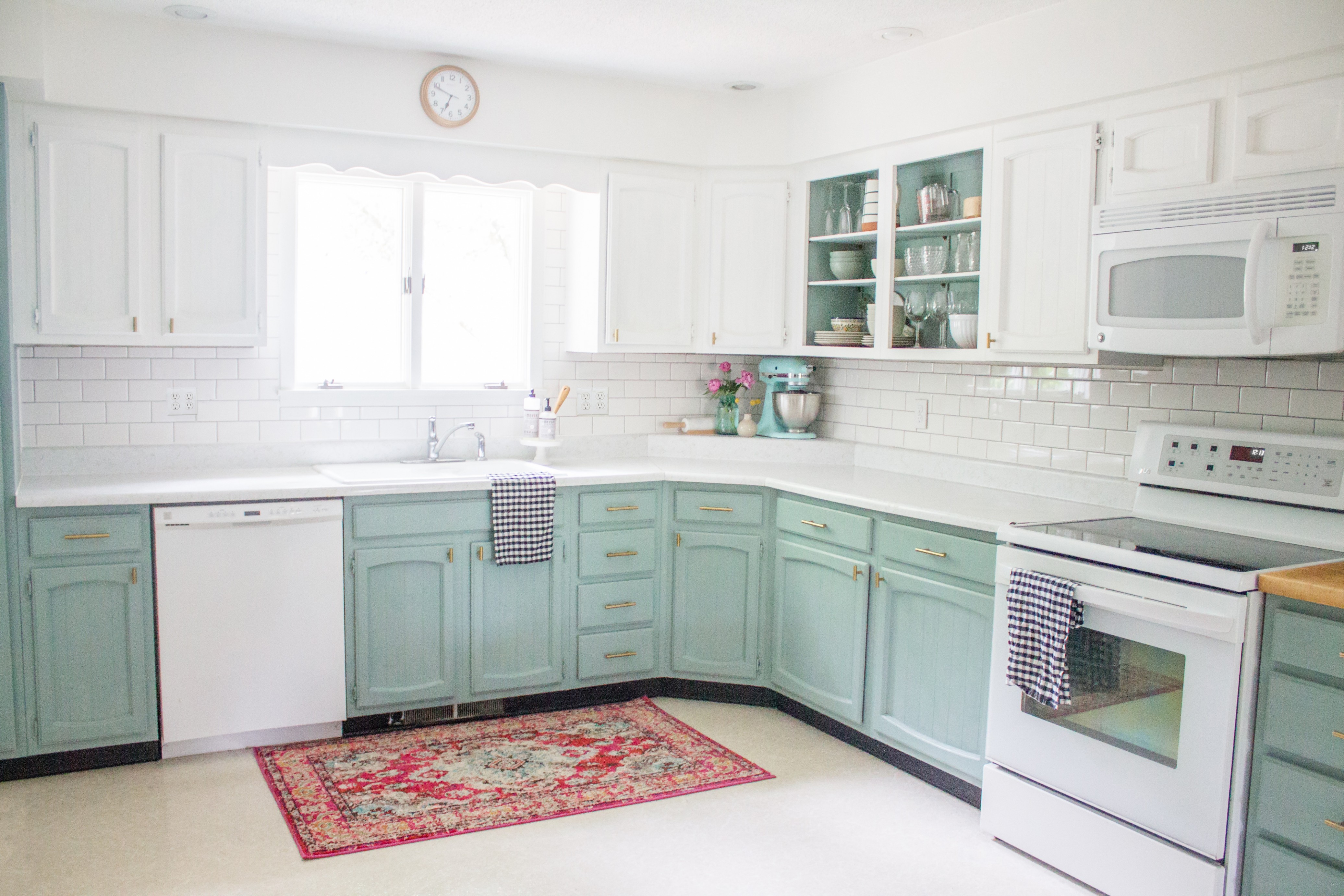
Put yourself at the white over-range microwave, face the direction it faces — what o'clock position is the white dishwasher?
The white dishwasher is roughly at 1 o'clock from the white over-range microwave.

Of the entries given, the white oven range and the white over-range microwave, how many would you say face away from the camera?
0

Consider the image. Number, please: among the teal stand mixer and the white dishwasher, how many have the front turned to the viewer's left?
0

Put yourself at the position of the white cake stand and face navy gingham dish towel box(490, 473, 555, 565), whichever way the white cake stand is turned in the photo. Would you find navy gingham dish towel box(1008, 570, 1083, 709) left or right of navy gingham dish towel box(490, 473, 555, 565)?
left

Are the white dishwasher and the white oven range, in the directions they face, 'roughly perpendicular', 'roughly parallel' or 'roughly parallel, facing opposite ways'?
roughly perpendicular

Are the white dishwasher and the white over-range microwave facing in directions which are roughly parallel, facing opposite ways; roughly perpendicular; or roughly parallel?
roughly perpendicular

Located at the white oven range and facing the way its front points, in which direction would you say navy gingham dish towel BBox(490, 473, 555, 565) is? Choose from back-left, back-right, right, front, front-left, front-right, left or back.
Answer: front-right

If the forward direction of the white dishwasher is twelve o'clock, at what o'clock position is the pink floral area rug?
The pink floral area rug is roughly at 10 o'clock from the white dishwasher.

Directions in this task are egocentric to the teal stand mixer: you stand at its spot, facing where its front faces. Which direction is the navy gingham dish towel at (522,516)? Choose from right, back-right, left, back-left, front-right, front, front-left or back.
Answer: right

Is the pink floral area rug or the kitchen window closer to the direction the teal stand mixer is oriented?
the pink floral area rug

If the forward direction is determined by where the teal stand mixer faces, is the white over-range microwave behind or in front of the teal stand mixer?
in front
